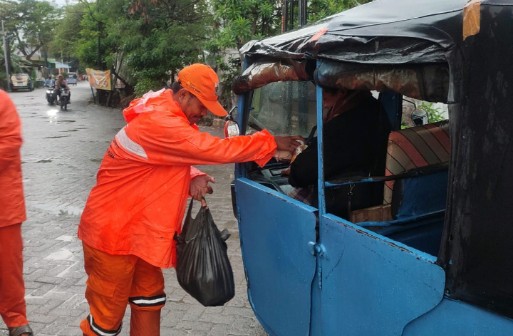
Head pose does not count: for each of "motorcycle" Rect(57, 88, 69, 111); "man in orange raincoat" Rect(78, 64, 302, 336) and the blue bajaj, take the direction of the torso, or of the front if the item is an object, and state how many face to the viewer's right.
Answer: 1

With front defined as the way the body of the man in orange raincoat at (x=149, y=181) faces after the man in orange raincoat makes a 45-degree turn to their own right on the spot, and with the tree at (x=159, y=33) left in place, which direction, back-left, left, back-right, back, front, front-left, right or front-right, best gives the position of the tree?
back-left

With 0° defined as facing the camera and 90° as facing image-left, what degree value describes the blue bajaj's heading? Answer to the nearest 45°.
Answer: approximately 135°

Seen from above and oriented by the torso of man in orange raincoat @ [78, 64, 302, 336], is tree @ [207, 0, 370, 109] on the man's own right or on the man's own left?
on the man's own left

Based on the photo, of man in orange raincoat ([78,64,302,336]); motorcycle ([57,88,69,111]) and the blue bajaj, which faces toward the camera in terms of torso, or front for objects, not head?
the motorcycle

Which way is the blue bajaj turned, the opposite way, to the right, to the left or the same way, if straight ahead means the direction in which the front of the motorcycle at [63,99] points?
the opposite way

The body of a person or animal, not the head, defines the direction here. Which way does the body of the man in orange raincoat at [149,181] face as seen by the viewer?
to the viewer's right

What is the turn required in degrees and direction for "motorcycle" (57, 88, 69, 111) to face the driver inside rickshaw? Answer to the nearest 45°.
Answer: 0° — it already faces them

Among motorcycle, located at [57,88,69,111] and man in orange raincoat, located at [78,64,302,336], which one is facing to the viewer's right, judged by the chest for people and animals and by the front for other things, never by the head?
the man in orange raincoat

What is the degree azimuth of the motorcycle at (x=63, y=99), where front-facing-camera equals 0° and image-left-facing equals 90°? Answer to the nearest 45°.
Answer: approximately 0°

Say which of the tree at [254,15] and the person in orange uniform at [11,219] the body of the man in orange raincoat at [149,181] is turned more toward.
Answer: the tree

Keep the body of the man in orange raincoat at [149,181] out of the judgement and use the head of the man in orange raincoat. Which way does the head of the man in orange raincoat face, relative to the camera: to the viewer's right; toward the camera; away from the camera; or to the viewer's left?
to the viewer's right

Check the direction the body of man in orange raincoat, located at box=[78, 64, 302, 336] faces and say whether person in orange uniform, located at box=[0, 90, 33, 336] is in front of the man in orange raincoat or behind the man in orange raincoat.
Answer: behind

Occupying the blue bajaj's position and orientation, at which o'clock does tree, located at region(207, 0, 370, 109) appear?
The tree is roughly at 1 o'clock from the blue bajaj.

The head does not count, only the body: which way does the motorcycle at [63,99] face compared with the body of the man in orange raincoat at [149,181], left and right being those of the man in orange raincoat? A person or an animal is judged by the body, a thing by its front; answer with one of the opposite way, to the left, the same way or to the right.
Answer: to the right
